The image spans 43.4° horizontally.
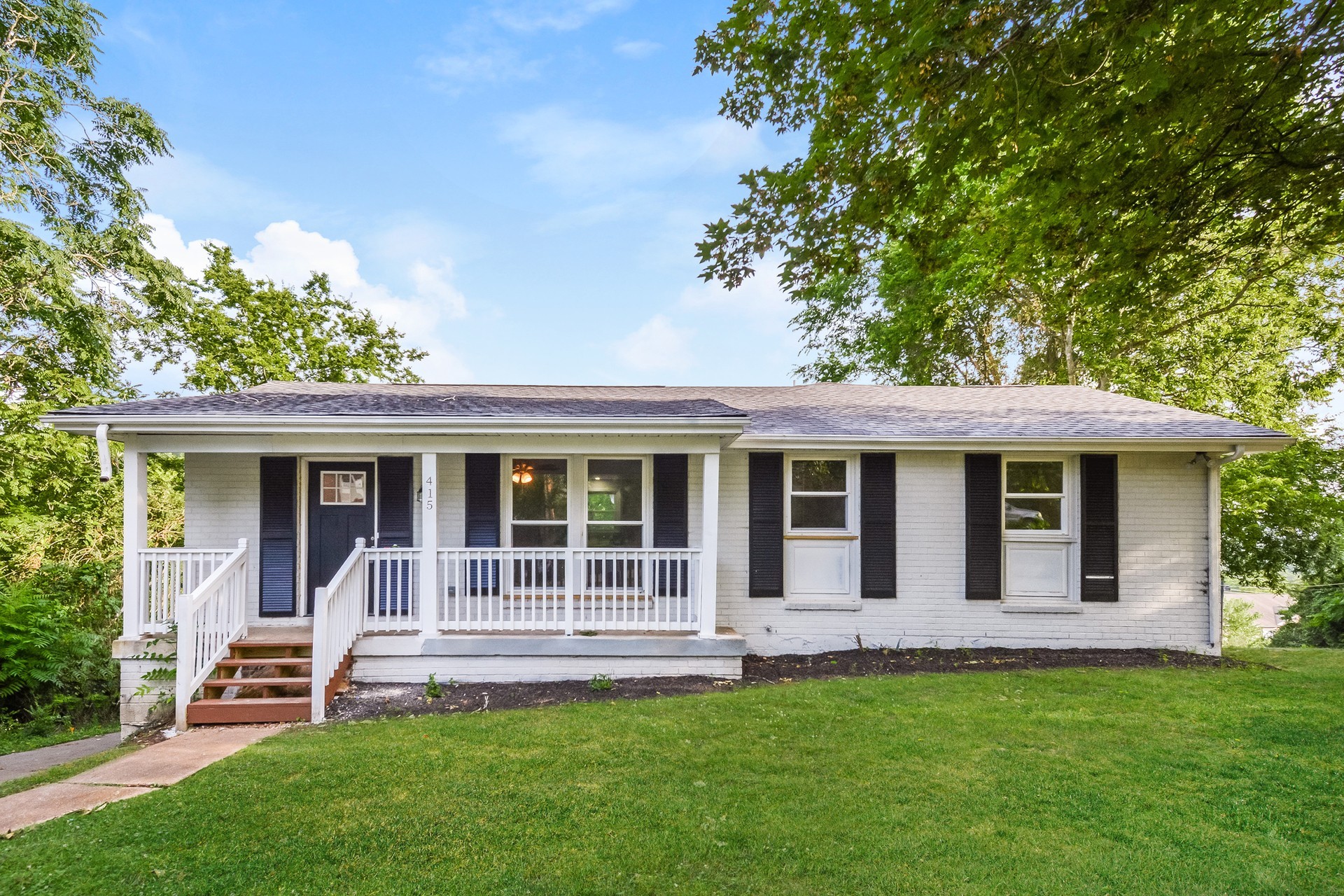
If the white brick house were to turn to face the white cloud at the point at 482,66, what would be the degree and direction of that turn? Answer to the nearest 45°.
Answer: approximately 135° to its right

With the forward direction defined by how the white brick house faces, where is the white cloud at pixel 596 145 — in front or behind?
behind

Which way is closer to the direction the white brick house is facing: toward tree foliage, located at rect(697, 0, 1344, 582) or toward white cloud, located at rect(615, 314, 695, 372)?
the tree foliage

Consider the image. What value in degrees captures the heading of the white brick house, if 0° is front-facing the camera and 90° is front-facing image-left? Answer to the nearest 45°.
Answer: approximately 0°

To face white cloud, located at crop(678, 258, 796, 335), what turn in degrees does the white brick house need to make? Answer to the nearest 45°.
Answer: approximately 180°

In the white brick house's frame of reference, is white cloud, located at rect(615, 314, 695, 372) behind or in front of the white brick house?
behind

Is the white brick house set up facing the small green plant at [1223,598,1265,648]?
no
